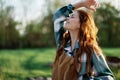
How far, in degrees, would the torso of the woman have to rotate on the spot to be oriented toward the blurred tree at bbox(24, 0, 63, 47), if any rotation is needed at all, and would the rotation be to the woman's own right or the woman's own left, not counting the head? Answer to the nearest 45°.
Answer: approximately 135° to the woman's own right

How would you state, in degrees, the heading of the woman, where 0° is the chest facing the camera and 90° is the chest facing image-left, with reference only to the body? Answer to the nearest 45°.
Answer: approximately 45°

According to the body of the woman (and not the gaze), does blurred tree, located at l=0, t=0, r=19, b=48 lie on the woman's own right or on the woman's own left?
on the woman's own right

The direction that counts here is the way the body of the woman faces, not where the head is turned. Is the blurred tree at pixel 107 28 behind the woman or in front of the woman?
behind
